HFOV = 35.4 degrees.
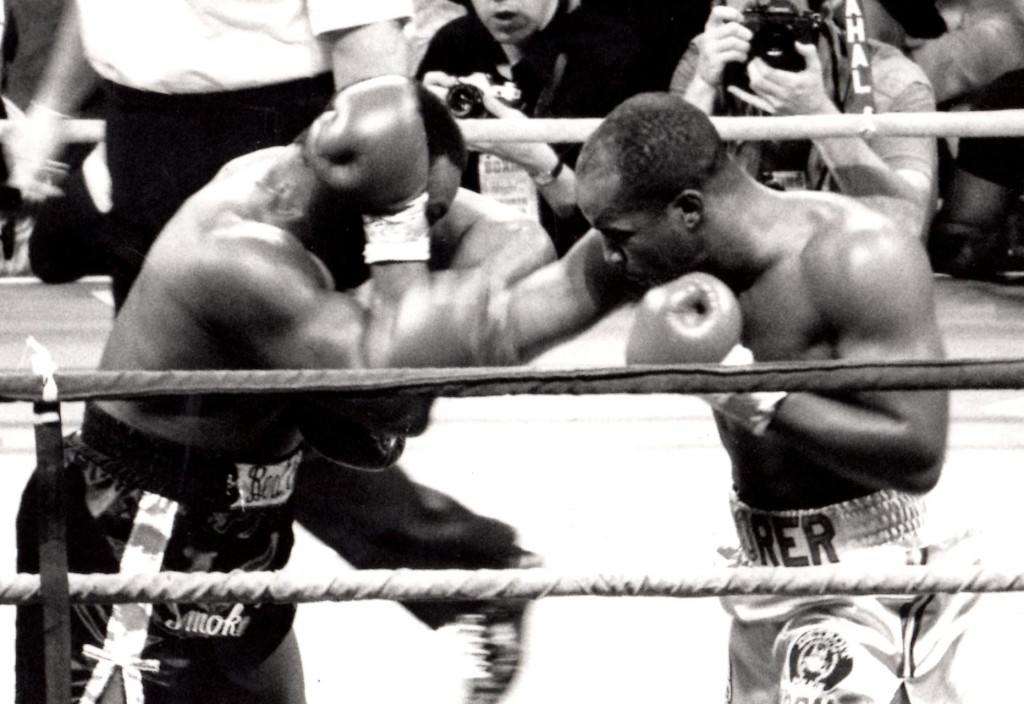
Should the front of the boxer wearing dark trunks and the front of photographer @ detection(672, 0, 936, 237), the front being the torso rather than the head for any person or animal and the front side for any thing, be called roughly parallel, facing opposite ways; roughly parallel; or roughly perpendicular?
roughly perpendicular

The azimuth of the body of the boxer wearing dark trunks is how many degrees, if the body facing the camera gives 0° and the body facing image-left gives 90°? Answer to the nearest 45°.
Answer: approximately 270°

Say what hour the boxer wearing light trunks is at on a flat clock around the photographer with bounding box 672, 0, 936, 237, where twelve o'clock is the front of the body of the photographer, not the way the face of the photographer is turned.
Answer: The boxer wearing light trunks is roughly at 12 o'clock from the photographer.

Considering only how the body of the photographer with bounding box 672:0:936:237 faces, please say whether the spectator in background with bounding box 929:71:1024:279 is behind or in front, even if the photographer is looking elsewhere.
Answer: behind

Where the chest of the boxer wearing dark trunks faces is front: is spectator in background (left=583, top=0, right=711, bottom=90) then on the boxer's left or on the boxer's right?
on the boxer's left

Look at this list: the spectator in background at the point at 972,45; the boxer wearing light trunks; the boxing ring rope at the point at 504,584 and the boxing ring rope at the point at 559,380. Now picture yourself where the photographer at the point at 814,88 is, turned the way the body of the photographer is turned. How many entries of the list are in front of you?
3

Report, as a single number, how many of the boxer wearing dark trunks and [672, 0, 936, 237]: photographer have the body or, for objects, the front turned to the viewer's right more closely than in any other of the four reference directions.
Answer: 1

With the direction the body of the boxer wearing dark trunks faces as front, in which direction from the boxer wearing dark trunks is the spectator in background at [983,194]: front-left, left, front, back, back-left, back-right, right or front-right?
front-left

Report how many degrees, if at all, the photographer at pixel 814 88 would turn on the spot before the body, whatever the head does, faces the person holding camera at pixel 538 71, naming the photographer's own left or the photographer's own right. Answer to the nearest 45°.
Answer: approximately 90° to the photographer's own right
